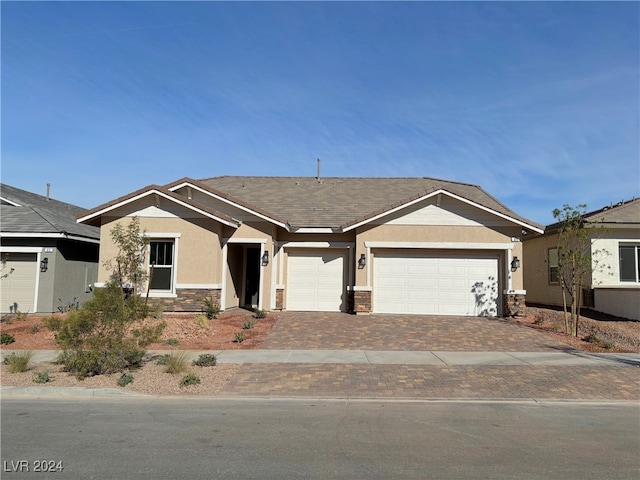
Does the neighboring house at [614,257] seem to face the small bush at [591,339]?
yes

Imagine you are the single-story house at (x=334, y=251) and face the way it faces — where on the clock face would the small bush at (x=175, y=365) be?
The small bush is roughly at 1 o'clock from the single-story house.

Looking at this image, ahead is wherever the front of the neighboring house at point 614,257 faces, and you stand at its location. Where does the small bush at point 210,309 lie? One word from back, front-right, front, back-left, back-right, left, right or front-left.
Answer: front-right

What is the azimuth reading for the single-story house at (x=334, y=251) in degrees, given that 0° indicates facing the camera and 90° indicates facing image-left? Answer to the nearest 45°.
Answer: approximately 0°

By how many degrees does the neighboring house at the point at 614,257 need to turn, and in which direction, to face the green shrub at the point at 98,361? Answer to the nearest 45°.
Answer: approximately 45° to its right

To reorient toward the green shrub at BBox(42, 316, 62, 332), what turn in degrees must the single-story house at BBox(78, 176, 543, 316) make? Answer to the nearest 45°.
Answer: approximately 45° to its right

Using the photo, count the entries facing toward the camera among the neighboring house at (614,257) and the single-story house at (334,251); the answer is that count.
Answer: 2

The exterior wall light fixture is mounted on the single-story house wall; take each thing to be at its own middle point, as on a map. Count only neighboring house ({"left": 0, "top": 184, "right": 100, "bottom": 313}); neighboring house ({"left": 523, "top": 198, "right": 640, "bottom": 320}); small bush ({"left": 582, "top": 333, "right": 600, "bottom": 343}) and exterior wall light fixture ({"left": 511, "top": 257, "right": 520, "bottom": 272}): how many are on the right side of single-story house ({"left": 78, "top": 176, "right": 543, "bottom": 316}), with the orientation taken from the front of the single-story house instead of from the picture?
1

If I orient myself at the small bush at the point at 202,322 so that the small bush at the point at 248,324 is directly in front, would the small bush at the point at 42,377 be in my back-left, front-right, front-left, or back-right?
back-right

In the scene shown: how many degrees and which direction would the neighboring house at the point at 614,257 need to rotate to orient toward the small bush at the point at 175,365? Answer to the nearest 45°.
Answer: approximately 45° to its right

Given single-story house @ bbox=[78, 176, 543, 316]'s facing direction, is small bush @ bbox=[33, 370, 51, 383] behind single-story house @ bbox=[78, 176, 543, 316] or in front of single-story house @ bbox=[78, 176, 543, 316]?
in front

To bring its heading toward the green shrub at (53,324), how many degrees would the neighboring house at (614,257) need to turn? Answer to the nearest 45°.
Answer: approximately 45° to its right
